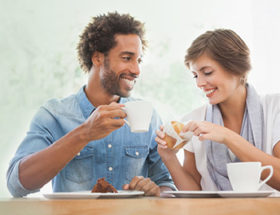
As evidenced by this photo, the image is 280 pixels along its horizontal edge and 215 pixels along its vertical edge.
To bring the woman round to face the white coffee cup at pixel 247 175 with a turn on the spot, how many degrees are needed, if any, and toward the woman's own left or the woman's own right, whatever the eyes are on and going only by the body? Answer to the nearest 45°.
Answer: approximately 45° to the woman's own left

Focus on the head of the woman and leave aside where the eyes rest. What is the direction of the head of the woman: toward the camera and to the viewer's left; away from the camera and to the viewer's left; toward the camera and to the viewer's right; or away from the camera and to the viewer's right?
toward the camera and to the viewer's left

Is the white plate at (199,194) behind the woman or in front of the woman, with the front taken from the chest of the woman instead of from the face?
in front

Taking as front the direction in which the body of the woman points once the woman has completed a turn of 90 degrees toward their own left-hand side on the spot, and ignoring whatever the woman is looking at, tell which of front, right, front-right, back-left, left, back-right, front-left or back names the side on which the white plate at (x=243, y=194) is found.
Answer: front-right

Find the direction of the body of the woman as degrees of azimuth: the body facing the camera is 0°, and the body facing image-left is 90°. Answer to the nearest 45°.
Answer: approximately 45°
